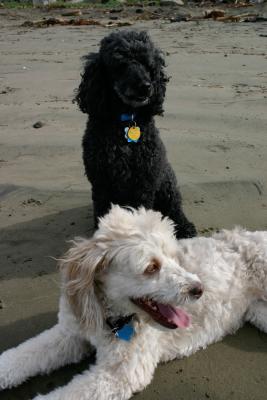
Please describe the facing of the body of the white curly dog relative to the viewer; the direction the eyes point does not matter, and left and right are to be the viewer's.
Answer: facing the viewer and to the left of the viewer

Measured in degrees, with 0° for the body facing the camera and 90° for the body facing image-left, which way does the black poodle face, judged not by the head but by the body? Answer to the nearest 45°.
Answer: approximately 0°

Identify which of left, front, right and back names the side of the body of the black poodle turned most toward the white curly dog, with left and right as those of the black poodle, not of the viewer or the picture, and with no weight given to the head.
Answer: front

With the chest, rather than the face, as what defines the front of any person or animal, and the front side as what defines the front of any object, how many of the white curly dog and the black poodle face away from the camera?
0

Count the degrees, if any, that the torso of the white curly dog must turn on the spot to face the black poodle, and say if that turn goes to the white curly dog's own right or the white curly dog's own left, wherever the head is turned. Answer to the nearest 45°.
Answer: approximately 135° to the white curly dog's own right

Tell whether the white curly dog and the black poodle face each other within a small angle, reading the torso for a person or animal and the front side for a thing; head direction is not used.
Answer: no
